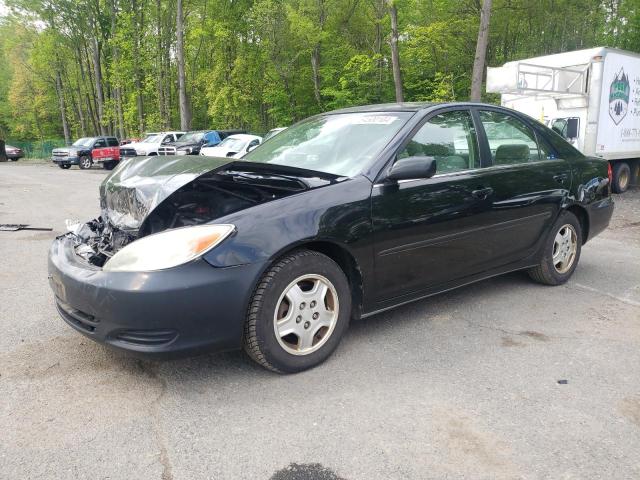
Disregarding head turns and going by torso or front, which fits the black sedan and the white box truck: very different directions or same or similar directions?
same or similar directions

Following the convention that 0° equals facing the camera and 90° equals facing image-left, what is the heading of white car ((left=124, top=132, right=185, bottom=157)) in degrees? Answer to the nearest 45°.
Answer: approximately 45°

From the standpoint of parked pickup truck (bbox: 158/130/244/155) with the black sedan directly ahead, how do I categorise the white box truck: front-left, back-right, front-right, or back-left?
front-left

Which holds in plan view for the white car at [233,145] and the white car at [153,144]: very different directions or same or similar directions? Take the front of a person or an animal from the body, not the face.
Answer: same or similar directions

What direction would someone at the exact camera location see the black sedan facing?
facing the viewer and to the left of the viewer

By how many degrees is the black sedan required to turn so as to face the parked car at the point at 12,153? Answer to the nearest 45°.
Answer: approximately 90° to its right

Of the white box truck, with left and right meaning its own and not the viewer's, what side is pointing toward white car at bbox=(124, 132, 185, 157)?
right

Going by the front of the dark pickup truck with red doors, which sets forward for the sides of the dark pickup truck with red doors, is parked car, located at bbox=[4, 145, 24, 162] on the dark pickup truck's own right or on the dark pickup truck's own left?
on the dark pickup truck's own right

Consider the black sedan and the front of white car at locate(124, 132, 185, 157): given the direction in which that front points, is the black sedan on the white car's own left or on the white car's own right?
on the white car's own left

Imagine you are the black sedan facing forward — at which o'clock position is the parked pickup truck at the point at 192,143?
The parked pickup truck is roughly at 4 o'clock from the black sedan.

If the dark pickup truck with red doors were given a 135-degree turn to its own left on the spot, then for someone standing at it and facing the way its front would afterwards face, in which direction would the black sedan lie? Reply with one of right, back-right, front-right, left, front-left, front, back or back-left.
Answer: right

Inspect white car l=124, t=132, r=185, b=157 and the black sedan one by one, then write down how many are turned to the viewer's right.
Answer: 0

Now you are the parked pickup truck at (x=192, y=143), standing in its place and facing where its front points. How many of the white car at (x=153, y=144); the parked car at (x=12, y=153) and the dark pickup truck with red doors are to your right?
3

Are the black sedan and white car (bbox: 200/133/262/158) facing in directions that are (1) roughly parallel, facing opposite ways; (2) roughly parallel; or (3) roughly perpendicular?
roughly parallel

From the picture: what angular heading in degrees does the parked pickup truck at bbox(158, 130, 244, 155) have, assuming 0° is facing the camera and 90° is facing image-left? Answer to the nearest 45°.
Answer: approximately 45°

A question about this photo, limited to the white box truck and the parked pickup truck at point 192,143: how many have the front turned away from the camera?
0

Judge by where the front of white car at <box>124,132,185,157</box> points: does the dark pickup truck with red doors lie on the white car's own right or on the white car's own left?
on the white car's own right

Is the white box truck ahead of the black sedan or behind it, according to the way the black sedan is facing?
behind

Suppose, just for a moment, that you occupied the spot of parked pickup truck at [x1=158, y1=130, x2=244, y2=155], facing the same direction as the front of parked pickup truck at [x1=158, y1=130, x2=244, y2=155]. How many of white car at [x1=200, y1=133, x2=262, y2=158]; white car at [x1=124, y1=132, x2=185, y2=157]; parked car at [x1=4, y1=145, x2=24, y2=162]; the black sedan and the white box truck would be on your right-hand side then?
2
